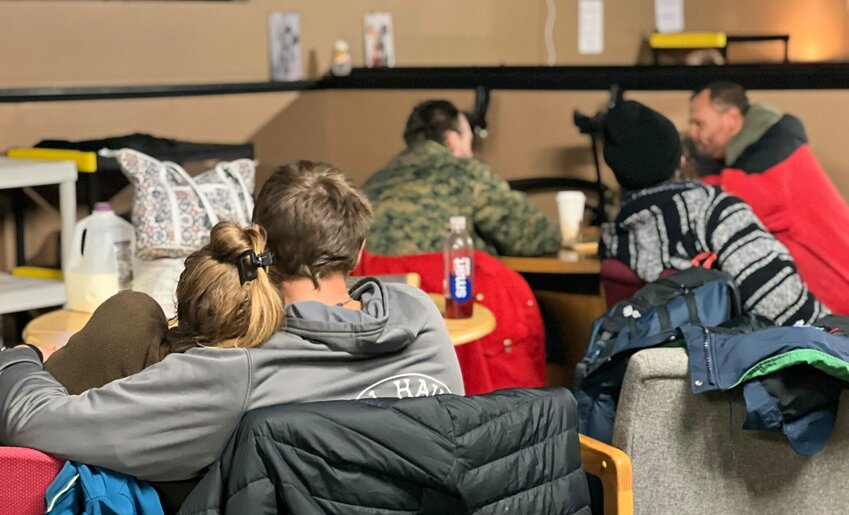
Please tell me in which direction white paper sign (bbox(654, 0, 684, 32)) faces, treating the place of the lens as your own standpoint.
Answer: facing the viewer

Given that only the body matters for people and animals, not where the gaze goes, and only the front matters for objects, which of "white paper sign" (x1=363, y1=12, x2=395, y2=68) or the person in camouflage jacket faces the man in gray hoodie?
the white paper sign

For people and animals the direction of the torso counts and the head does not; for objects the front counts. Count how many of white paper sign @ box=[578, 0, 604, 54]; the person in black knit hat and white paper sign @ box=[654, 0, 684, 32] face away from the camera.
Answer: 1

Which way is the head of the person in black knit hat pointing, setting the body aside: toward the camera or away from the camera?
away from the camera

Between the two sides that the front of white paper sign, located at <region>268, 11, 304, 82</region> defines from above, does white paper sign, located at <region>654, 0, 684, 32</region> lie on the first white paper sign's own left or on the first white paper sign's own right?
on the first white paper sign's own left

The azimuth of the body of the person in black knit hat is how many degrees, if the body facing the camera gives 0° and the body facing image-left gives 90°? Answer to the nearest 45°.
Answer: approximately 180°

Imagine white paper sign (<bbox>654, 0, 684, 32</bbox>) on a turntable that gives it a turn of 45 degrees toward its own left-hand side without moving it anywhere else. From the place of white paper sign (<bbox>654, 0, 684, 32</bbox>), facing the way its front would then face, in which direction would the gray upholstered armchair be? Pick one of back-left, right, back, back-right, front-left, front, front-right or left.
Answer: front-right

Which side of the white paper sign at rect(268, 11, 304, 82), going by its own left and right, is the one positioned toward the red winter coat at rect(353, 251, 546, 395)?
front

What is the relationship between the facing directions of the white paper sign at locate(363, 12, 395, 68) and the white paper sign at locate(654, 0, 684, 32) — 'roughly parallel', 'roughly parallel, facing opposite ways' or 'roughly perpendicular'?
roughly parallel

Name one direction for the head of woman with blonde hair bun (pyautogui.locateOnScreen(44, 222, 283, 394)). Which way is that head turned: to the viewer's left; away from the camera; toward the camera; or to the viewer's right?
away from the camera

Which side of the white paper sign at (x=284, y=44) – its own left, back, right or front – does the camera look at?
front

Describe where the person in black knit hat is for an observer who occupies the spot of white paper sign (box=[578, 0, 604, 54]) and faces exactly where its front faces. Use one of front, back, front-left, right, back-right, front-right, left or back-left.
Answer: front

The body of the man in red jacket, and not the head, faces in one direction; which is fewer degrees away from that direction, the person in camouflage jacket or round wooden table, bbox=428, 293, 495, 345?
the person in camouflage jacket

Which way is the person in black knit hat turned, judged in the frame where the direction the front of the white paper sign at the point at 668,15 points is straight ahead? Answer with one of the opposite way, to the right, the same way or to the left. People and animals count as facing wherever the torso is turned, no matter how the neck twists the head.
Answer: the opposite way

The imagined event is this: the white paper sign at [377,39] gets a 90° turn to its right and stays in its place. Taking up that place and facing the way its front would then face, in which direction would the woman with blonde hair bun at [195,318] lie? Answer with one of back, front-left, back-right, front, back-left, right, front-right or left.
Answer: left

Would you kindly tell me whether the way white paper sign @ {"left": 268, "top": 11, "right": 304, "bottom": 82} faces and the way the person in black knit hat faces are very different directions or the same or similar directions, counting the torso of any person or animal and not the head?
very different directions
